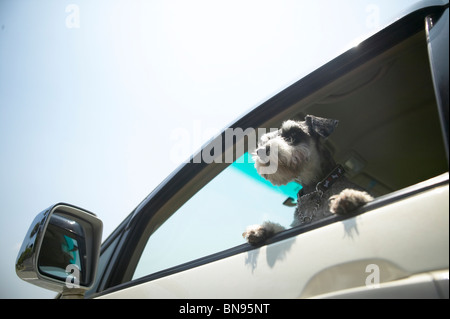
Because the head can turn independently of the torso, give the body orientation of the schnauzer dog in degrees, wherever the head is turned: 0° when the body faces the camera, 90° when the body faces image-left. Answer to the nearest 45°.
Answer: approximately 45°
